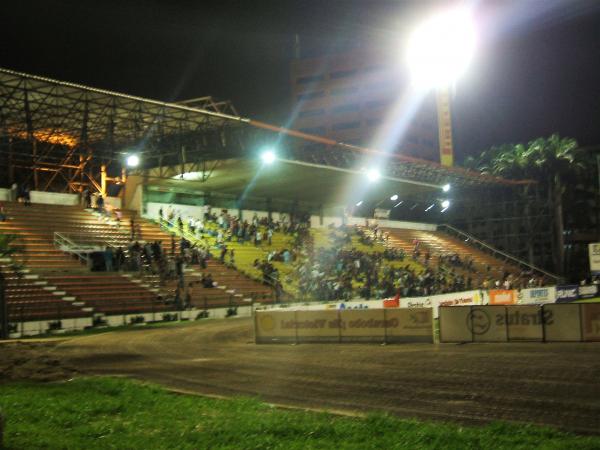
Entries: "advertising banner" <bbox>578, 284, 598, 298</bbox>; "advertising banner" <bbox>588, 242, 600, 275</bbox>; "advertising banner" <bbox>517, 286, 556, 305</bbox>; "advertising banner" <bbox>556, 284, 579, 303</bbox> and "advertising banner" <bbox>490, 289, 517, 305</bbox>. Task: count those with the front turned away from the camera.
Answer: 0

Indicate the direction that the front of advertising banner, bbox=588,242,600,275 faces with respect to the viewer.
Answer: facing the viewer

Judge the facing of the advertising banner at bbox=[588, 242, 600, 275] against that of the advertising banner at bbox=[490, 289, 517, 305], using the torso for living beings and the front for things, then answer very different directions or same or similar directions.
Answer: same or similar directions

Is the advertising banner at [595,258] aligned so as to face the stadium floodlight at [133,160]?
no

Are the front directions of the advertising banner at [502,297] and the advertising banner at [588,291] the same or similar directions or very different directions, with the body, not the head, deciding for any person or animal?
same or similar directions

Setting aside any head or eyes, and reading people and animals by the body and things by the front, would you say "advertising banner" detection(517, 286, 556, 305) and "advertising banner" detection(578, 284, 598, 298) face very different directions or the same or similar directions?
same or similar directions

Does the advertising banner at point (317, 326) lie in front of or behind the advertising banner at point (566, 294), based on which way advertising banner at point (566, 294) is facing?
in front

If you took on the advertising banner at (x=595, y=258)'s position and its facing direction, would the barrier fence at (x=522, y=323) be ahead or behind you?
ahead

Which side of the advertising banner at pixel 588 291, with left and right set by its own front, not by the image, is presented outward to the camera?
front

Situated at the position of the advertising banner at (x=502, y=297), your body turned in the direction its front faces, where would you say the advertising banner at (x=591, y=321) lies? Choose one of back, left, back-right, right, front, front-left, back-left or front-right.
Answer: front

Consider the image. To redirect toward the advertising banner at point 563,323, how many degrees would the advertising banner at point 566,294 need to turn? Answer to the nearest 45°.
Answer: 0° — it already faces it

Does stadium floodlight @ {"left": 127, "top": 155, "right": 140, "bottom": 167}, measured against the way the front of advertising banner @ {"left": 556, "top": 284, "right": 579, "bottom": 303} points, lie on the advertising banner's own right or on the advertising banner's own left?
on the advertising banner's own right

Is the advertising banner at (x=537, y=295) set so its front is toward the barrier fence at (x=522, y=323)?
yes

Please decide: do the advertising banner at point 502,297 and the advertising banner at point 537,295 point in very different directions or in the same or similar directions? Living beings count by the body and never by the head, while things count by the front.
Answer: same or similar directions
